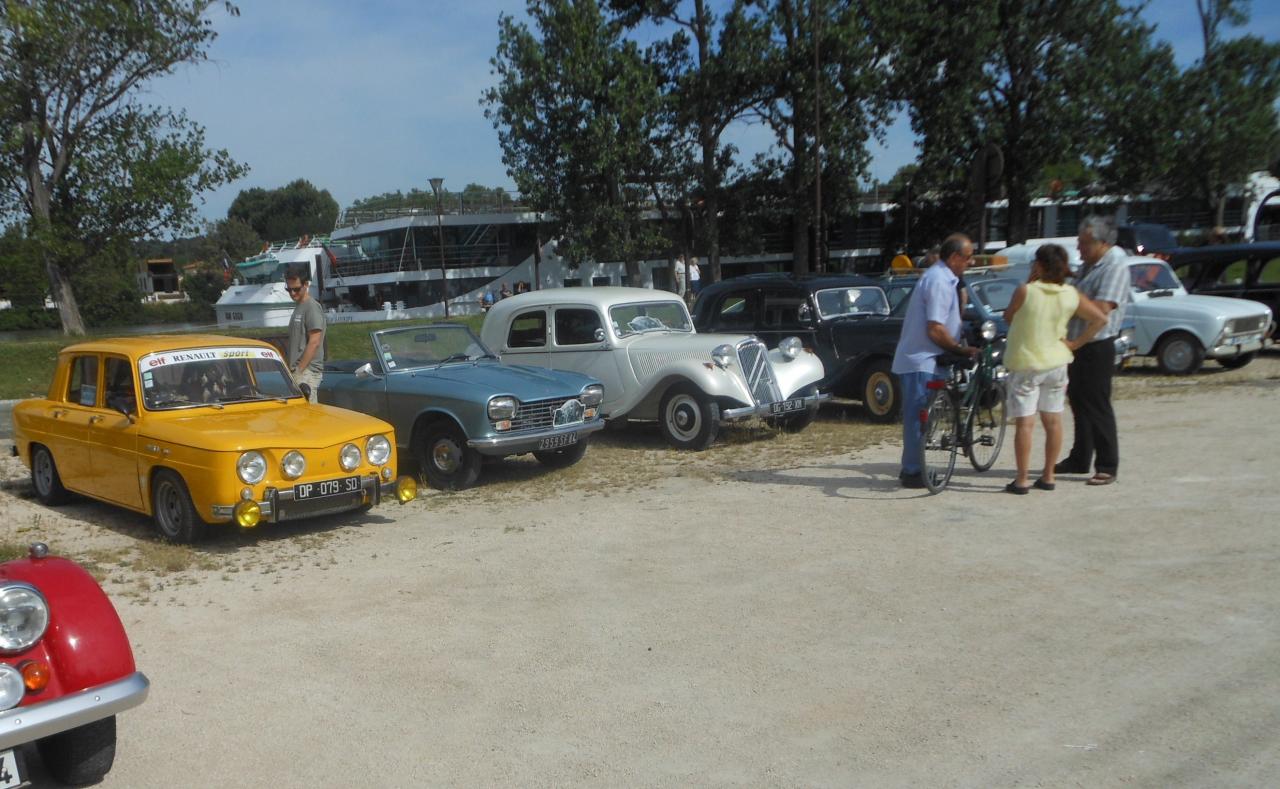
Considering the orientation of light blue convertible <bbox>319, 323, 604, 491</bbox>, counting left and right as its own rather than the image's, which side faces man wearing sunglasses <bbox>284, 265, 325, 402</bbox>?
back

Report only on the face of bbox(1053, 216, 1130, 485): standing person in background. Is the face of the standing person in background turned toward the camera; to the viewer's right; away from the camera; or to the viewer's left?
to the viewer's left

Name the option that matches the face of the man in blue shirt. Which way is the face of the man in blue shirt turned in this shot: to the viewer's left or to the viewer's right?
to the viewer's right

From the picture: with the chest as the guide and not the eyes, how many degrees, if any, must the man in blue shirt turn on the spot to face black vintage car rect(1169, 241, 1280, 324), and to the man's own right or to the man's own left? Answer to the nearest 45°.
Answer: approximately 45° to the man's own left

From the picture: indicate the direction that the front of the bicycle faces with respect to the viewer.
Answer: facing away from the viewer and to the right of the viewer

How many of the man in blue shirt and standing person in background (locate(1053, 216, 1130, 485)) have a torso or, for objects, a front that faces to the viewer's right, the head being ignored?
1

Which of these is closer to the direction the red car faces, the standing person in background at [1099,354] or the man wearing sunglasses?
the standing person in background

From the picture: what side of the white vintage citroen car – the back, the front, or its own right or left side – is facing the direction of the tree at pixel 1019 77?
left

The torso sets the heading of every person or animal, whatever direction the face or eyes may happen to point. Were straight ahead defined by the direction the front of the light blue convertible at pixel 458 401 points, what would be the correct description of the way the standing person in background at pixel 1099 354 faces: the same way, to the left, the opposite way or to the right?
the opposite way

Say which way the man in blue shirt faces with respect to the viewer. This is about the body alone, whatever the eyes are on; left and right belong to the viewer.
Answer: facing to the right of the viewer

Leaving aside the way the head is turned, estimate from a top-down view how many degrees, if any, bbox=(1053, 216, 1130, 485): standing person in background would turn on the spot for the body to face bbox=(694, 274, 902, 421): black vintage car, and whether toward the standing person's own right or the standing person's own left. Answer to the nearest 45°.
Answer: approximately 45° to the standing person's own right

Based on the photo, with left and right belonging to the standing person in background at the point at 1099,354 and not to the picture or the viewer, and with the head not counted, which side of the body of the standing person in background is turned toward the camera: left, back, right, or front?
left
